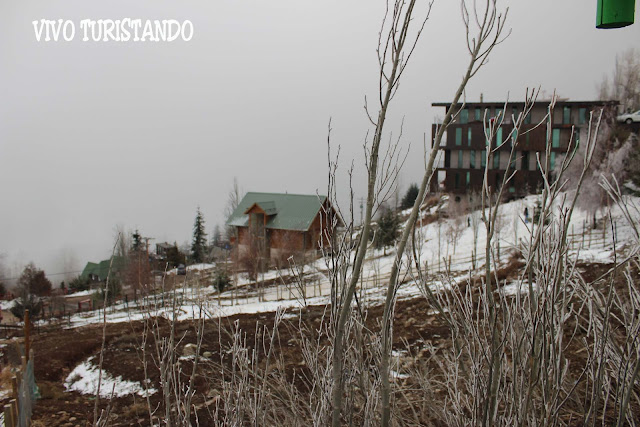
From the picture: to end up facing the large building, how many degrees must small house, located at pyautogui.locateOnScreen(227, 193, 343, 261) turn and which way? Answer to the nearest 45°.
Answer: approximately 135° to its left

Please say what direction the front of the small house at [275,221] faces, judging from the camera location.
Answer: facing the viewer and to the left of the viewer

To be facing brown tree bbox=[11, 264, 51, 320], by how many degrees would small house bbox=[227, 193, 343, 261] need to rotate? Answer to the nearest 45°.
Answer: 0° — it already faces it

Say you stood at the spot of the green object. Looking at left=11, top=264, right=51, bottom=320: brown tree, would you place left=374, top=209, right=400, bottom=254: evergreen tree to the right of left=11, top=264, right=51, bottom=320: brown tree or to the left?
right

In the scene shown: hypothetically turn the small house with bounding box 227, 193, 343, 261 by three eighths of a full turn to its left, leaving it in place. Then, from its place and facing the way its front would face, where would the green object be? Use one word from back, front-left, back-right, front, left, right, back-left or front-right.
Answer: right
